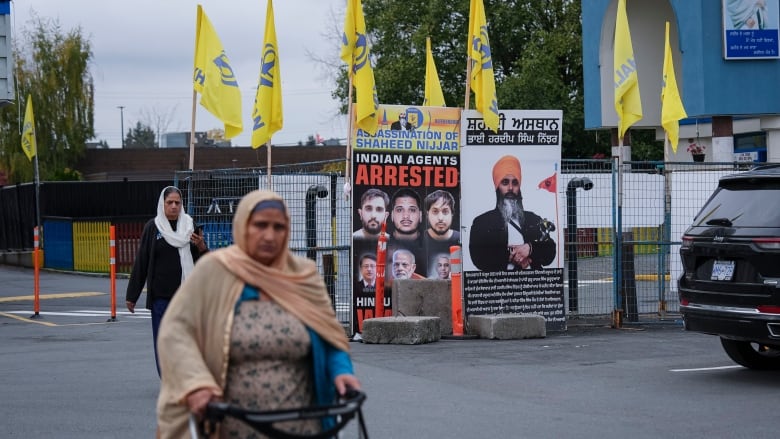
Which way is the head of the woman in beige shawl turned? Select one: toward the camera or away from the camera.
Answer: toward the camera

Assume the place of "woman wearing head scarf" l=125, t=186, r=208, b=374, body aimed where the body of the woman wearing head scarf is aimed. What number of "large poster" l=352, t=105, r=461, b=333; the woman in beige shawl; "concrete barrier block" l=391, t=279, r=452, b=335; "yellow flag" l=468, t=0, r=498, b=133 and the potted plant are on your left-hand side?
4

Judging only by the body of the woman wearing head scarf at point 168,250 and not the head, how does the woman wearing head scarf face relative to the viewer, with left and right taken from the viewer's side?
facing the viewer and to the right of the viewer

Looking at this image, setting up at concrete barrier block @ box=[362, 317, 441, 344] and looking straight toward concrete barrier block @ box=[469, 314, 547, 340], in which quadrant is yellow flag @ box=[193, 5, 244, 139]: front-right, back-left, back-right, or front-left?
back-left

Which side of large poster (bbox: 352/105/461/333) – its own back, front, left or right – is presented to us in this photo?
front

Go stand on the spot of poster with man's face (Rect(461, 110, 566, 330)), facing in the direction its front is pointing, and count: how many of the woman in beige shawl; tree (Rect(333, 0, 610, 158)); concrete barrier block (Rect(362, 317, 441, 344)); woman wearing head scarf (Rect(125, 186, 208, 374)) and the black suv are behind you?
1

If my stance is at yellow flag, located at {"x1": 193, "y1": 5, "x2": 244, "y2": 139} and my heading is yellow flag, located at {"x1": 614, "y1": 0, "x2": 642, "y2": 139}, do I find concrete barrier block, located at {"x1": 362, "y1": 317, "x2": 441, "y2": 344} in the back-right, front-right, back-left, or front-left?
front-right

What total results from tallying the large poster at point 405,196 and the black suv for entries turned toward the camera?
1

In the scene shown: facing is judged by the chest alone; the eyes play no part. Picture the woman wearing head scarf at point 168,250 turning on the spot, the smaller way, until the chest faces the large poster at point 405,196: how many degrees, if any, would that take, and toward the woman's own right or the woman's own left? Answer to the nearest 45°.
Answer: approximately 90° to the woman's own left

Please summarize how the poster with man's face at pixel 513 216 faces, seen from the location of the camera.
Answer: facing the viewer

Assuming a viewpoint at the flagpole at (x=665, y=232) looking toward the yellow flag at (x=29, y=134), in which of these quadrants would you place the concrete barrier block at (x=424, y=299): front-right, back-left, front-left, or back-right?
front-left

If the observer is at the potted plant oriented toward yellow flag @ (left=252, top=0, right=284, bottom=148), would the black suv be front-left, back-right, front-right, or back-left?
front-left

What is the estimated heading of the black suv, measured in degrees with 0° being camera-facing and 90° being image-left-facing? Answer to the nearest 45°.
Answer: approximately 225°
